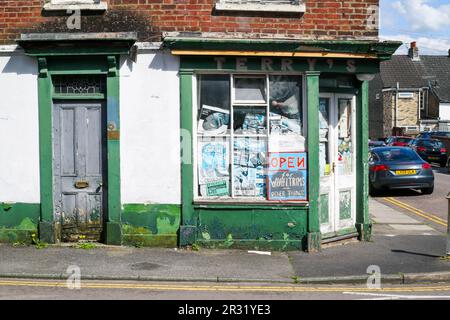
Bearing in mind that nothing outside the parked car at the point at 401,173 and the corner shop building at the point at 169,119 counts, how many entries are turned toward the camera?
1

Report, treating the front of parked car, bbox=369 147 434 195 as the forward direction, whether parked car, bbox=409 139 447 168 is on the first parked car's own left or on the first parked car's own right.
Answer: on the first parked car's own right

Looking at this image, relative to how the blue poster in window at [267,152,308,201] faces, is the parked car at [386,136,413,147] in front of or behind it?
behind

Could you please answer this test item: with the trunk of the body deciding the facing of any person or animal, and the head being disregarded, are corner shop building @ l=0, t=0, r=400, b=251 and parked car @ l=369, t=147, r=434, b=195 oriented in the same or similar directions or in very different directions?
very different directions

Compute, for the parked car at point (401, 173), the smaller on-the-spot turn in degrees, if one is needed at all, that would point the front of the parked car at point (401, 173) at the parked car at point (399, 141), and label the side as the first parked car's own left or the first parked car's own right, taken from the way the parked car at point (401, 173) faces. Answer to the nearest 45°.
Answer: approximately 45° to the first parked car's own right

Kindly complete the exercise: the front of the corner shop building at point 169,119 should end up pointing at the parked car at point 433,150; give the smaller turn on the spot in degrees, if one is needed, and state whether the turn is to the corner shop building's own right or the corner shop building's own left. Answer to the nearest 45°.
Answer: approximately 135° to the corner shop building's own left

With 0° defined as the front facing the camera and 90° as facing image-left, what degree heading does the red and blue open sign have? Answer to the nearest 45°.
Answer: approximately 0°

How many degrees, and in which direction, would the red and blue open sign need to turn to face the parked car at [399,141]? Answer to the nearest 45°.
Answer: approximately 180°

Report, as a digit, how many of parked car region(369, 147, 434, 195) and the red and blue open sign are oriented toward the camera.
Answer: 1
